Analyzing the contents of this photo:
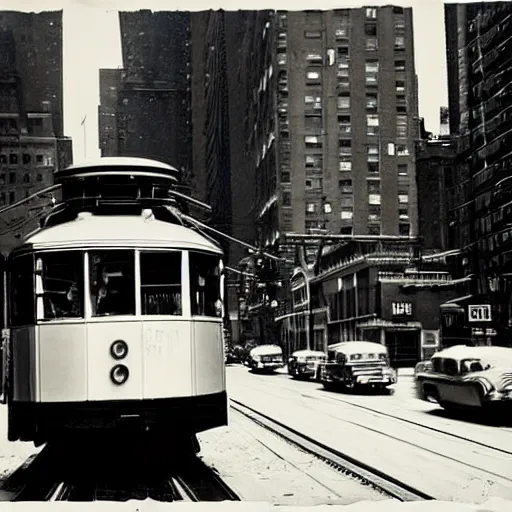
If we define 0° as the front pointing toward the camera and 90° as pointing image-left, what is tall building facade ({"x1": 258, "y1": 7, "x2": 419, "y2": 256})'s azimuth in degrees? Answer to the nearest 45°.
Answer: approximately 0°

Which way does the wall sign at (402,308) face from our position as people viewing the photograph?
facing the viewer

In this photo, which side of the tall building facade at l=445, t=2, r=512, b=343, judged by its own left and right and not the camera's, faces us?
left

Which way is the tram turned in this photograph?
toward the camera

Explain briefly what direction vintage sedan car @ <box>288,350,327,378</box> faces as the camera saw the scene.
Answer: facing the viewer and to the left of the viewer

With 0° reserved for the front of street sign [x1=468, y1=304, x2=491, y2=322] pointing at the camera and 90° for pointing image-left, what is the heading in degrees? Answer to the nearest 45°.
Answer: approximately 0°
